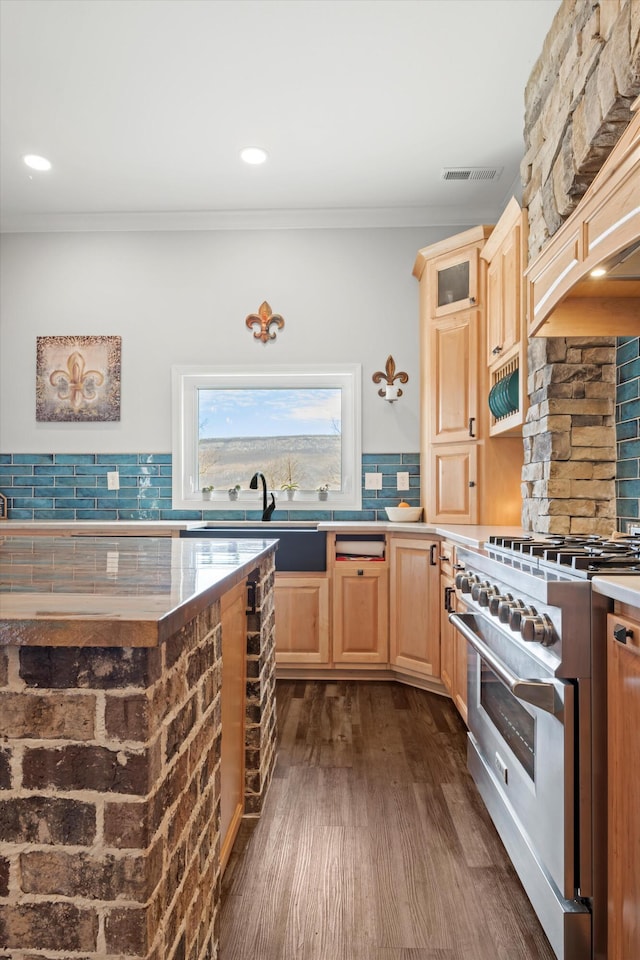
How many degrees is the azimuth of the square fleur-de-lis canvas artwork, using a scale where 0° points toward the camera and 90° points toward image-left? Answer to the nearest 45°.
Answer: approximately 0°

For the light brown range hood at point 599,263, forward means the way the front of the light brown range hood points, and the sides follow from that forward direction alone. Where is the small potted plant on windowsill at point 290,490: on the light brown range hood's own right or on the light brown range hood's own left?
on the light brown range hood's own right

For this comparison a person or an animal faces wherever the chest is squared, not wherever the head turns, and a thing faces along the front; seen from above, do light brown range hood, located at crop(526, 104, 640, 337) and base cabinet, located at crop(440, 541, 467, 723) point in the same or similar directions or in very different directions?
same or similar directions

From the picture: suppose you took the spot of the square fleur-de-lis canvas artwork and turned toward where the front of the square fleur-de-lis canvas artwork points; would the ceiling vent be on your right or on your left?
on your left

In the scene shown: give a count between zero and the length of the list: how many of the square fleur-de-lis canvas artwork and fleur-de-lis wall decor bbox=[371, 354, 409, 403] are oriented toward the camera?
2

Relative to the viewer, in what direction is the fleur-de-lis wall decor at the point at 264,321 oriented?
toward the camera

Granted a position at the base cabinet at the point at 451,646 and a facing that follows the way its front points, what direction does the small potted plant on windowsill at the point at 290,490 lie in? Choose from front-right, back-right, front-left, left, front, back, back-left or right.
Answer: front-right

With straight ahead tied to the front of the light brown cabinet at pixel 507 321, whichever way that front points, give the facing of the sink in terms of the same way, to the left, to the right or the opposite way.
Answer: to the left

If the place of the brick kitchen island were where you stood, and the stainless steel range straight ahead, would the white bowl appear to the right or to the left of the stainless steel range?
left

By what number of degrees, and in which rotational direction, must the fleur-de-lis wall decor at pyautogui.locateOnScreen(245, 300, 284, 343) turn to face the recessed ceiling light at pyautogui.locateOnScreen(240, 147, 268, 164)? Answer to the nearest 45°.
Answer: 0° — it already faces it

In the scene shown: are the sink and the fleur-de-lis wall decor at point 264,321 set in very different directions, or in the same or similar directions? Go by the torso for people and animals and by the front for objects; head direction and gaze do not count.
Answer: same or similar directions

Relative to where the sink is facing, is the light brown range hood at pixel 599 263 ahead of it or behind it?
ahead

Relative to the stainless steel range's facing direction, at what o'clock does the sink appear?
The sink is roughly at 2 o'clock from the stainless steel range.

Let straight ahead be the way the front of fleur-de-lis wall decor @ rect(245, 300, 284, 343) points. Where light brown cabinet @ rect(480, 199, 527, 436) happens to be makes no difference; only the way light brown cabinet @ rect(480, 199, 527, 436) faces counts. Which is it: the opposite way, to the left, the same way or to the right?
to the right

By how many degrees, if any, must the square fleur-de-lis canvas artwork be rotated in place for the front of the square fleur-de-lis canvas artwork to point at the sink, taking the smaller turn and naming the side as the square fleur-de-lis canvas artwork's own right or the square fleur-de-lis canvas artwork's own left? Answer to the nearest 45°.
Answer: approximately 45° to the square fleur-de-lis canvas artwork's own left

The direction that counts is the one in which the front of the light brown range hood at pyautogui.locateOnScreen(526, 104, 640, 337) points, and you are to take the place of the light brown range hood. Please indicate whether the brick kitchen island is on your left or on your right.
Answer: on your left

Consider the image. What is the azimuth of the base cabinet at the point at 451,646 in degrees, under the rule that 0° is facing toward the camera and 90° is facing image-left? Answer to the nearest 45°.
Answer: approximately 90°

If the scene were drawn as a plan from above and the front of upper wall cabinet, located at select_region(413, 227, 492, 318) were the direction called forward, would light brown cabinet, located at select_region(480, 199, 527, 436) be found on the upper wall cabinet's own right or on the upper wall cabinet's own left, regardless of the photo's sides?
on the upper wall cabinet's own left

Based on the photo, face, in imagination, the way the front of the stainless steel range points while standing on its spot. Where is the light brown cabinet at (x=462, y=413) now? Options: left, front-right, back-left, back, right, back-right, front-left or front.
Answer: right
